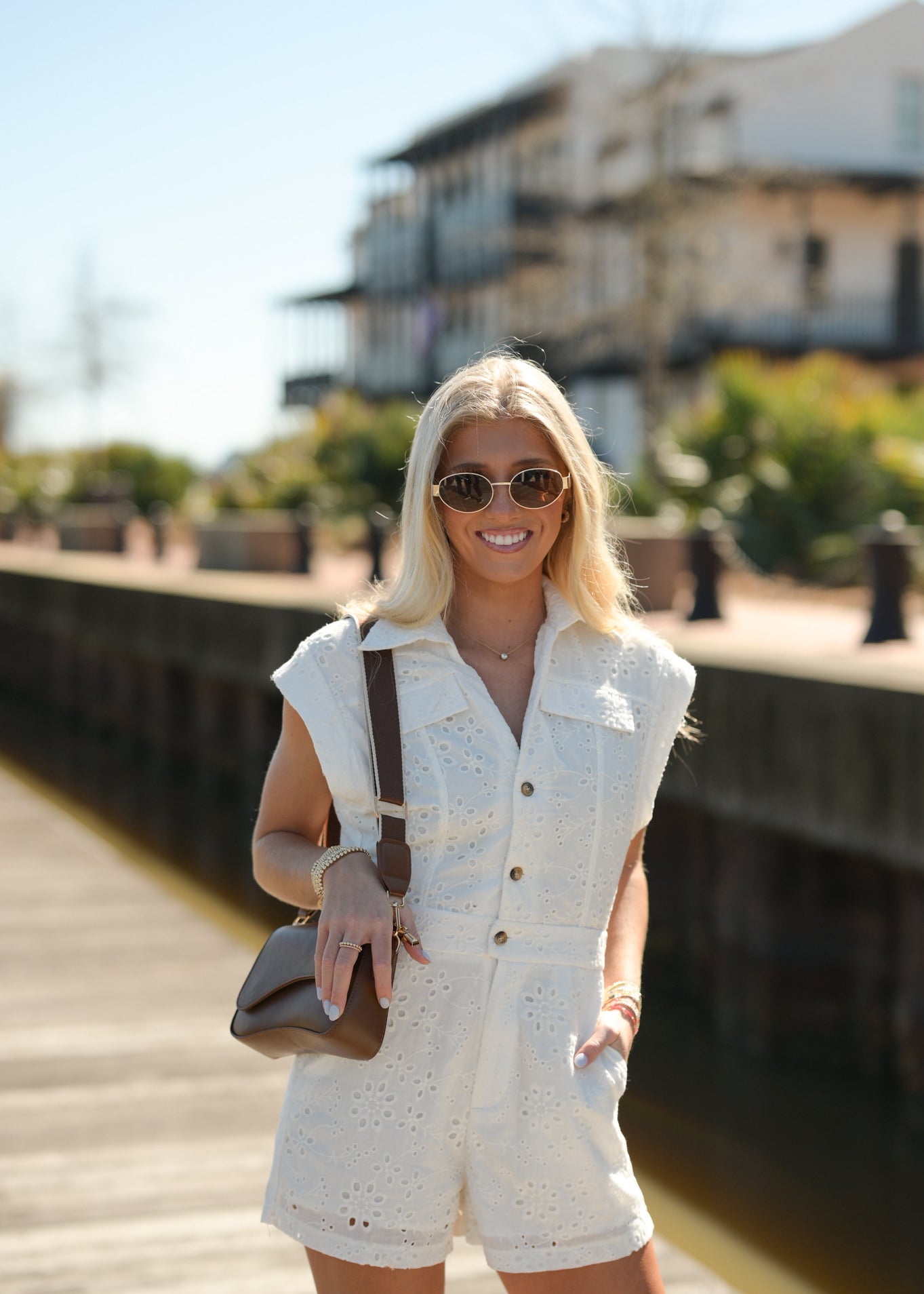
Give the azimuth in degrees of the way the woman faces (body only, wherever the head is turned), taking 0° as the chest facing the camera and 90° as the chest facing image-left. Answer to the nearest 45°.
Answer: approximately 0°

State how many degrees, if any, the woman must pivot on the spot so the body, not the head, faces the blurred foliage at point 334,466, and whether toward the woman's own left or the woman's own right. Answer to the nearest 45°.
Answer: approximately 180°

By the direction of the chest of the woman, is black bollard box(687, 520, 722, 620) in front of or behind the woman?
behind

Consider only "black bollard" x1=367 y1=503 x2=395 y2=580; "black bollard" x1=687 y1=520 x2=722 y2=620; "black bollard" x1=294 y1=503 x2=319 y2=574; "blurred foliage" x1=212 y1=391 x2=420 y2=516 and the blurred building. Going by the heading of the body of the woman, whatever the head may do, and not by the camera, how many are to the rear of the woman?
5

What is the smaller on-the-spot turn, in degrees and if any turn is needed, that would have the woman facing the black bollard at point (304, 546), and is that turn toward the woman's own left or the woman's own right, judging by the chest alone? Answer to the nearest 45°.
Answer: approximately 180°

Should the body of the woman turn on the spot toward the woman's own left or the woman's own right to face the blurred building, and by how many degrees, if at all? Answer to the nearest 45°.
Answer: approximately 180°

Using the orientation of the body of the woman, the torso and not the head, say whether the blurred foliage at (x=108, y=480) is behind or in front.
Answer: behind

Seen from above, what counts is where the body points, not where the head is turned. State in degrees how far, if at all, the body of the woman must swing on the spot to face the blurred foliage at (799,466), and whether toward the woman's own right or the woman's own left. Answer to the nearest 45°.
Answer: approximately 180°

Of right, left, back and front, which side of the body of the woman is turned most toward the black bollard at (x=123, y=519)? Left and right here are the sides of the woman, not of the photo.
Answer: back

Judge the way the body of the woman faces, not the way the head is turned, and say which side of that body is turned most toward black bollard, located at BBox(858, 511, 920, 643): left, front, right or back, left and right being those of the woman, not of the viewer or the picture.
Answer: back

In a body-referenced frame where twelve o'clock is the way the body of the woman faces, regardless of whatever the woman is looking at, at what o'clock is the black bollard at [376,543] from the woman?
The black bollard is roughly at 6 o'clock from the woman.
